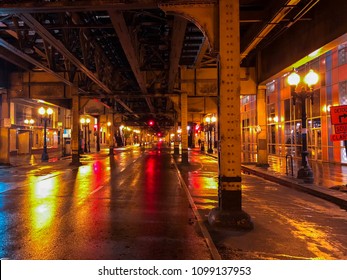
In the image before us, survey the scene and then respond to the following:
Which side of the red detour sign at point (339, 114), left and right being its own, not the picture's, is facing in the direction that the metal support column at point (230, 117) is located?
front

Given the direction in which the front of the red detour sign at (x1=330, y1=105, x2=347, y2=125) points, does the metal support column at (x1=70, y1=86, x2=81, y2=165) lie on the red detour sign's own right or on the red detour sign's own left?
on the red detour sign's own right
